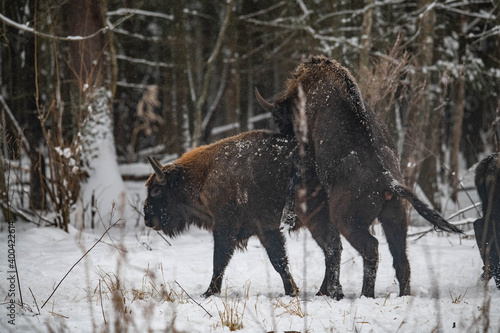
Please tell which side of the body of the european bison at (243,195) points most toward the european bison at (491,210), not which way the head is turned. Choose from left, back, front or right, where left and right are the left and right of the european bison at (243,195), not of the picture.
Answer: back

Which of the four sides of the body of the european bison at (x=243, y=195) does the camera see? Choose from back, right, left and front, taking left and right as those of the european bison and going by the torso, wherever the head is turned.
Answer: left

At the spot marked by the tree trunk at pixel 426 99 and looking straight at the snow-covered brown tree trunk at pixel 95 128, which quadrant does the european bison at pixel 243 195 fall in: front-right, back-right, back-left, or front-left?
front-left
